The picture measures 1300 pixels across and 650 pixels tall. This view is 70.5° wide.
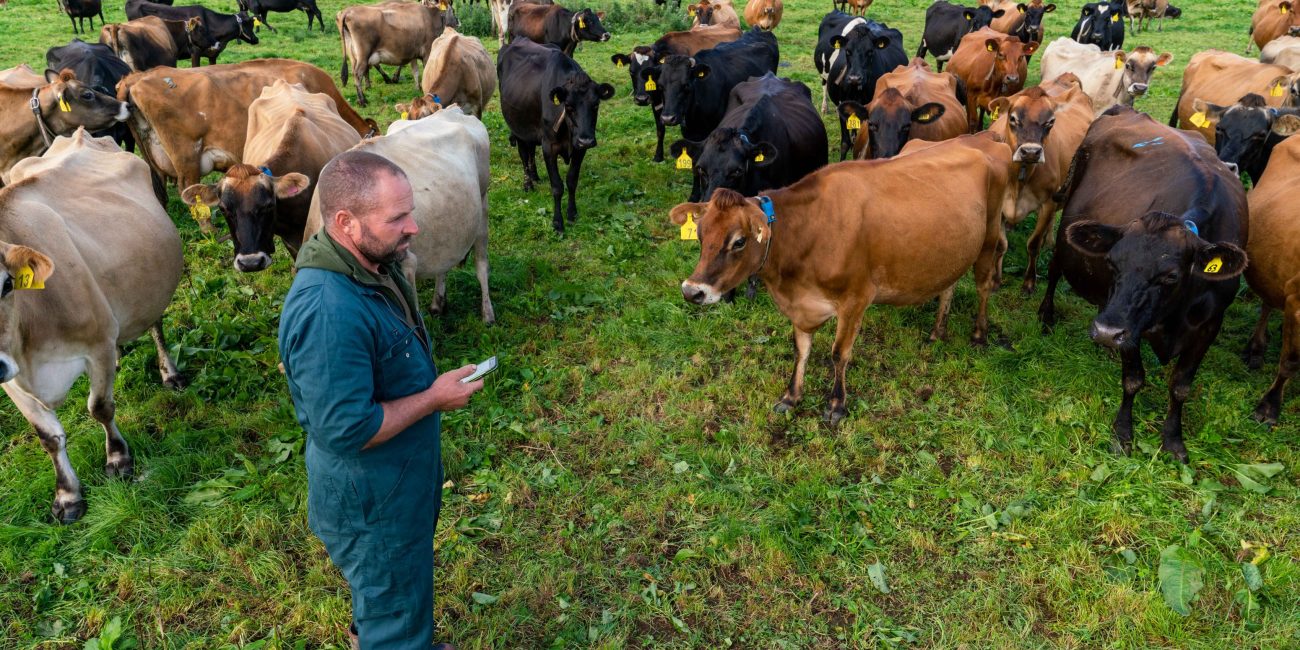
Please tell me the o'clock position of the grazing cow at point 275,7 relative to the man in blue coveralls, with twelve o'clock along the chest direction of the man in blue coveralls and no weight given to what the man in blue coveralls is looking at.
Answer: The grazing cow is roughly at 9 o'clock from the man in blue coveralls.

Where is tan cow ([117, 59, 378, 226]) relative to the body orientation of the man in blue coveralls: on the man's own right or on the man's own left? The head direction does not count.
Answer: on the man's own left

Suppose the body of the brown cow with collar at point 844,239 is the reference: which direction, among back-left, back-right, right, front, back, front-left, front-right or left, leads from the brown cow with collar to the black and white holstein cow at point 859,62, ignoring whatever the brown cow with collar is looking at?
back-right

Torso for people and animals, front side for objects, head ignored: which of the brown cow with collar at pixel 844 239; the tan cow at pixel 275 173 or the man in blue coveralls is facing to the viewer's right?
the man in blue coveralls

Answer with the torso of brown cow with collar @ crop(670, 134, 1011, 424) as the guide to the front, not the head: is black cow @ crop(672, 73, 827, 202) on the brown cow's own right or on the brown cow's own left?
on the brown cow's own right

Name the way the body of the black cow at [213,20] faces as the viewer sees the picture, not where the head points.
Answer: to the viewer's right

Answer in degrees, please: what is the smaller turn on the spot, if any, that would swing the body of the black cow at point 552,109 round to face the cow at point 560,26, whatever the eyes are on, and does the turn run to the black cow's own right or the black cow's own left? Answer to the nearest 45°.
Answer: approximately 135° to the black cow's own left

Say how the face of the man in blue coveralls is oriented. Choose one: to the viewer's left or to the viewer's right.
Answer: to the viewer's right
